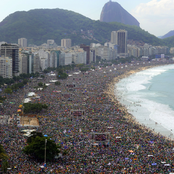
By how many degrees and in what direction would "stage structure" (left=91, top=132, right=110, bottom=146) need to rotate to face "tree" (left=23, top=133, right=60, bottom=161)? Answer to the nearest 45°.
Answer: approximately 45° to its right

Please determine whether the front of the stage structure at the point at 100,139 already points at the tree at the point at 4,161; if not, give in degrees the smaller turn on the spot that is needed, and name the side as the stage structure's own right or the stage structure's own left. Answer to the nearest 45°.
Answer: approximately 45° to the stage structure's own right

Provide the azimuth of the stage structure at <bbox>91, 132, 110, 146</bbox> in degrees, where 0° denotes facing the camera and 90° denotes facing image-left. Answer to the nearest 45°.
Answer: approximately 0°
